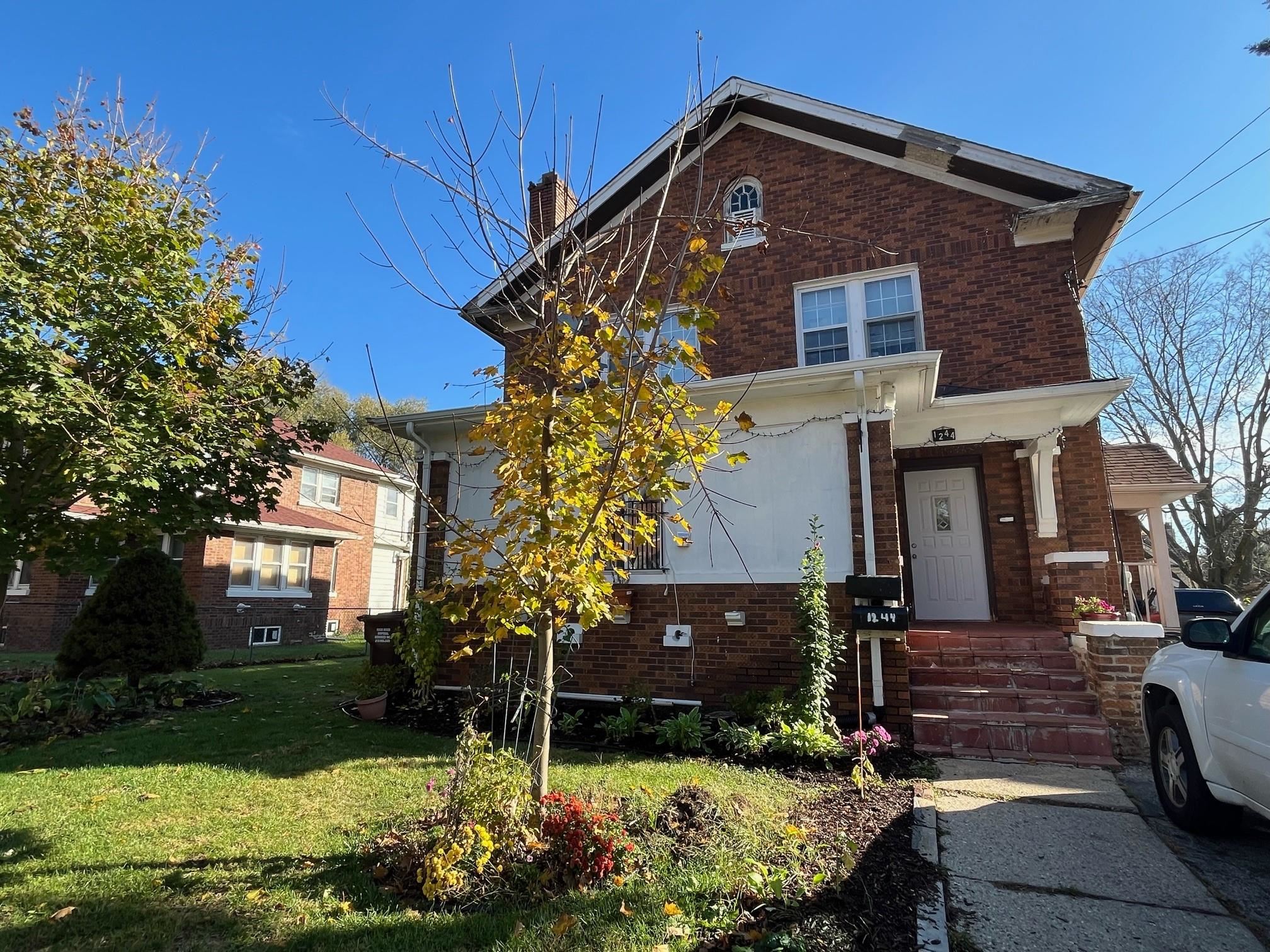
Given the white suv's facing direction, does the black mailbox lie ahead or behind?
ahead

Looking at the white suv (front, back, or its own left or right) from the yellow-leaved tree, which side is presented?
left

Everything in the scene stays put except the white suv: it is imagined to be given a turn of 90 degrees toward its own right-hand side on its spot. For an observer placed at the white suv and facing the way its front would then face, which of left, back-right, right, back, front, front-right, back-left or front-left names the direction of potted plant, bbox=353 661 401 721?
back-left

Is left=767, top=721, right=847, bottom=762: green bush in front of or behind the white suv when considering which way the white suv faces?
in front

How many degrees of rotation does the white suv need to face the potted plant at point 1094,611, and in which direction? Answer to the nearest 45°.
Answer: approximately 45° to its right

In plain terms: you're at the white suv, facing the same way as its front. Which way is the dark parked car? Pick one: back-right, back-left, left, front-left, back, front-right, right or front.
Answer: front-right
